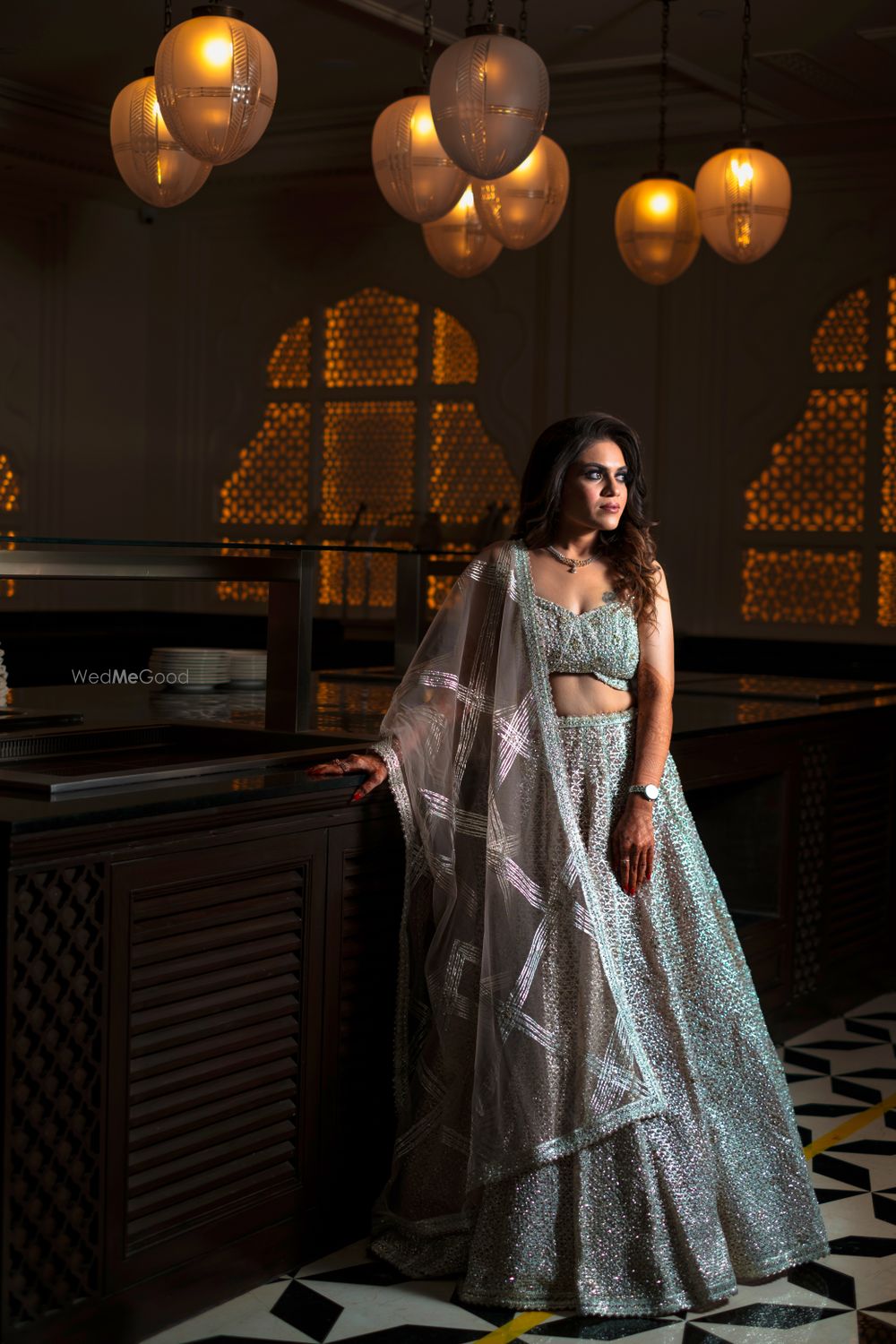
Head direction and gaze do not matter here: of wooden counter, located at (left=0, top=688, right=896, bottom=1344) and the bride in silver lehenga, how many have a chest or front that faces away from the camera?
0

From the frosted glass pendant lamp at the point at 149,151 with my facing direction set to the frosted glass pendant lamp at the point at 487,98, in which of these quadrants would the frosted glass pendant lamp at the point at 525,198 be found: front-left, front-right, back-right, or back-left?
front-left

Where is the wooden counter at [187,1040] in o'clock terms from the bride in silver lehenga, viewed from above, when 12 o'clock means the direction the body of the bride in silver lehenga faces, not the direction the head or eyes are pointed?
The wooden counter is roughly at 2 o'clock from the bride in silver lehenga.

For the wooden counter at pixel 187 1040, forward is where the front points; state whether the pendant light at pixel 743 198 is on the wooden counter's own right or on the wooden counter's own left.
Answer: on the wooden counter's own left

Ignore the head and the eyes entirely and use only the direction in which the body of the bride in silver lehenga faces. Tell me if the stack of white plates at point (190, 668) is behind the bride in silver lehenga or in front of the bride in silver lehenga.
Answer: behind

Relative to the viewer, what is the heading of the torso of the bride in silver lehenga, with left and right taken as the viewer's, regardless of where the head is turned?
facing the viewer

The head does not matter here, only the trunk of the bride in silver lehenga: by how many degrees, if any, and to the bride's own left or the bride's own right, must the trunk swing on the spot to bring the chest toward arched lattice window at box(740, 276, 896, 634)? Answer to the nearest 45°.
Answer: approximately 180°

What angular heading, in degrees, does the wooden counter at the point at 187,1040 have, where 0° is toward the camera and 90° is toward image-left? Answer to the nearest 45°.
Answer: approximately 315°

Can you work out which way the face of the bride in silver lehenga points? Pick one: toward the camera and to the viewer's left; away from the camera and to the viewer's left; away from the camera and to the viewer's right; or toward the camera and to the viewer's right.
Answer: toward the camera and to the viewer's right
